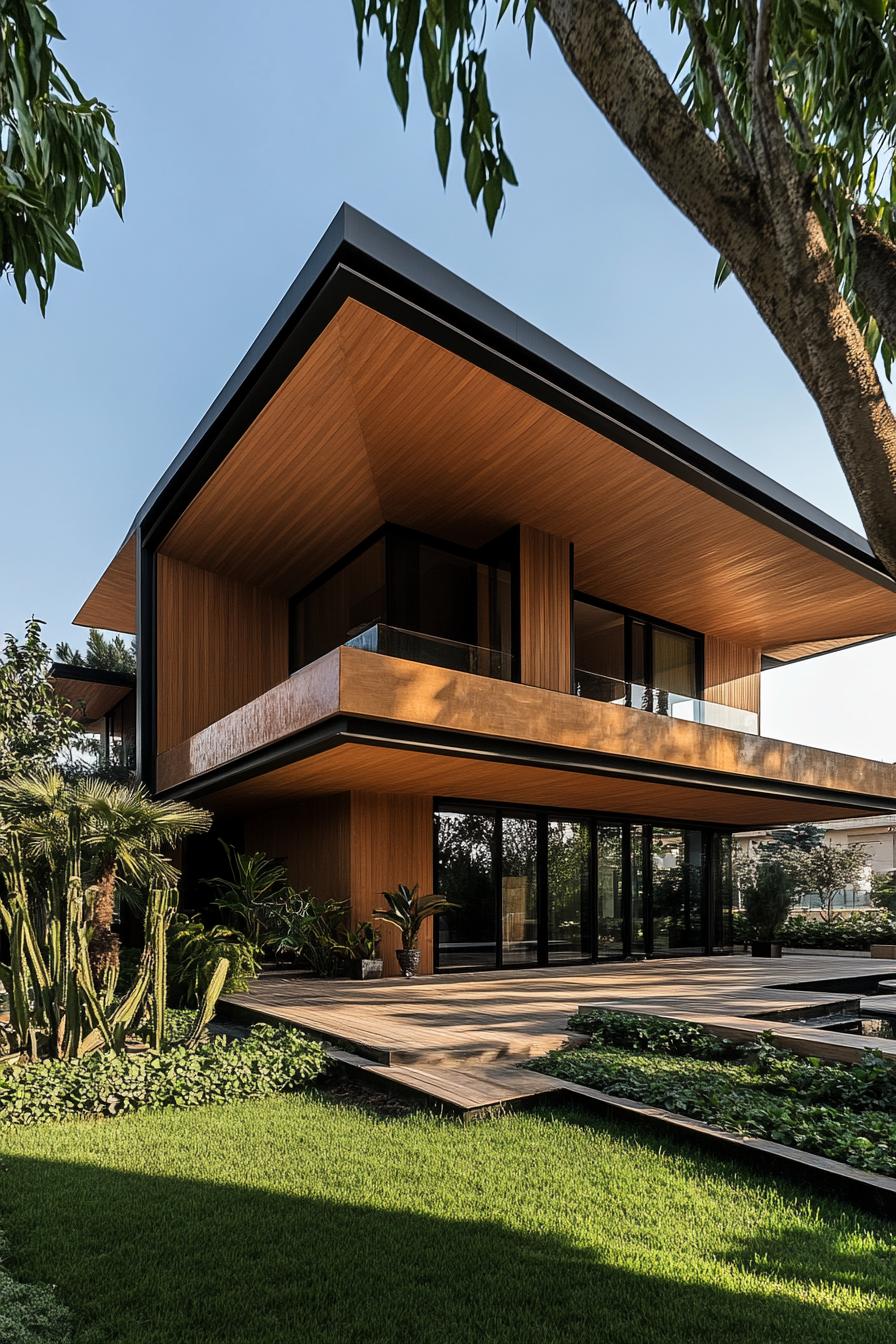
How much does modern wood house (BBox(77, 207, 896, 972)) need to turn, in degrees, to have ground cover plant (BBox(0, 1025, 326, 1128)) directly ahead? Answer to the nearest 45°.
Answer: approximately 45° to its right

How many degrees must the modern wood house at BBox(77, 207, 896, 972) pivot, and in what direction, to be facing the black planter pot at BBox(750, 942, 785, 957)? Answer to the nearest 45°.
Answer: approximately 90° to its left

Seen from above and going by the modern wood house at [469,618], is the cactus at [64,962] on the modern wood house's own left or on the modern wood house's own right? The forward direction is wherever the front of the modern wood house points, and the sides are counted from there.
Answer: on the modern wood house's own right

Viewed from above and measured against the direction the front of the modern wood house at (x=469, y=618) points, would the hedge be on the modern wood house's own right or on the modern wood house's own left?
on the modern wood house's own left
